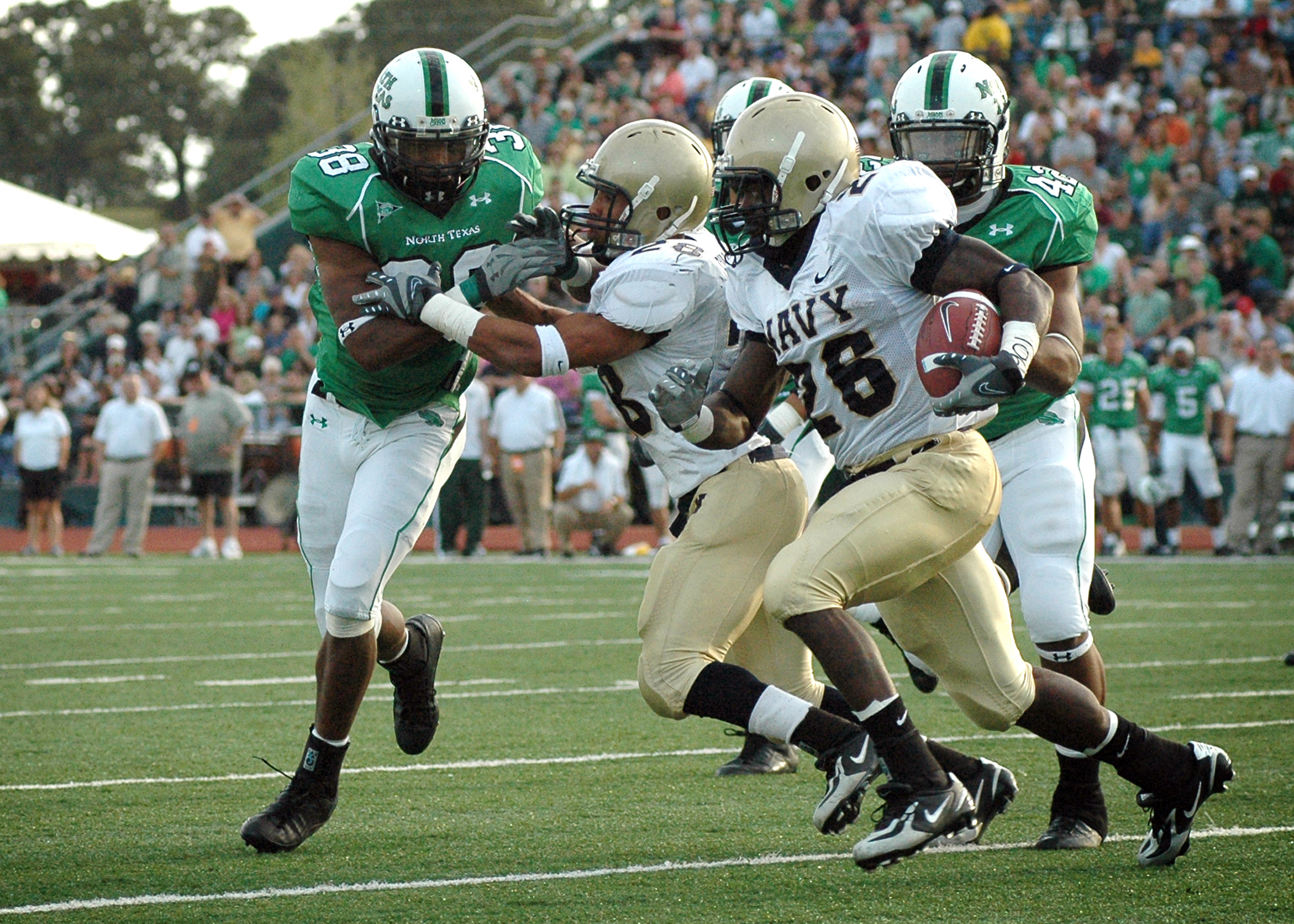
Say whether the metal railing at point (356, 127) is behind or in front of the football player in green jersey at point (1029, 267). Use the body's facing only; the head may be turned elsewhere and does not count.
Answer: behind

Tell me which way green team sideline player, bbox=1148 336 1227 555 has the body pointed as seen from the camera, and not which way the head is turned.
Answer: toward the camera

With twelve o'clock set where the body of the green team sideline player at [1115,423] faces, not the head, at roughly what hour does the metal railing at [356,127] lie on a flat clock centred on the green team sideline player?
The metal railing is roughly at 4 o'clock from the green team sideline player.

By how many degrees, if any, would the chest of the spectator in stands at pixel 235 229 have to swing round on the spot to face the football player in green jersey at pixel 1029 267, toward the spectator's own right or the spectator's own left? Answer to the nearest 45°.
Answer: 0° — they already face them

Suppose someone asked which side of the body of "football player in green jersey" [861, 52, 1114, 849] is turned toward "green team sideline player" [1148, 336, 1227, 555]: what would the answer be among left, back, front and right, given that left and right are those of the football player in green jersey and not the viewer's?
back

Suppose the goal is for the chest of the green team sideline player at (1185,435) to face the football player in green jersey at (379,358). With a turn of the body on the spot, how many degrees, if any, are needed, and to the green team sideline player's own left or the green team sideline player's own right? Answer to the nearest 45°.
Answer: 0° — they already face them

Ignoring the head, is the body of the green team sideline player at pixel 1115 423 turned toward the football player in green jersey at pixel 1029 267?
yes

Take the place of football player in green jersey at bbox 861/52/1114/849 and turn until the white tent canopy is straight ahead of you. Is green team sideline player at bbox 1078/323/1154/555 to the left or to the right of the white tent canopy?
right

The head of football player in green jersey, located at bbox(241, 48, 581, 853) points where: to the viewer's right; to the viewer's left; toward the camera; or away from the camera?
toward the camera

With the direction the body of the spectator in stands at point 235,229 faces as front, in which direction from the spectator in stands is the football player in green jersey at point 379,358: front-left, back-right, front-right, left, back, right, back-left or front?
front

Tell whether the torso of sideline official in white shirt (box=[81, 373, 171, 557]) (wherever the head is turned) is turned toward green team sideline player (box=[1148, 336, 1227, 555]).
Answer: no

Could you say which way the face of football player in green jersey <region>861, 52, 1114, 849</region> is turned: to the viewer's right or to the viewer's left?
to the viewer's left

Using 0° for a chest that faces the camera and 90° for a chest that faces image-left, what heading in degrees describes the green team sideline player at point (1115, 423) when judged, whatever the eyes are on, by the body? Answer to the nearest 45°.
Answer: approximately 0°

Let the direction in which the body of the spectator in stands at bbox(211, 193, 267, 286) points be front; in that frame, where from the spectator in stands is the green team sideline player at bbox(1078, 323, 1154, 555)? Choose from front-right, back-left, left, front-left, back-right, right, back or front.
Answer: front-left

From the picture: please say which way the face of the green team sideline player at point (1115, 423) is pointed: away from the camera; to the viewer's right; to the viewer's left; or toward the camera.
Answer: toward the camera

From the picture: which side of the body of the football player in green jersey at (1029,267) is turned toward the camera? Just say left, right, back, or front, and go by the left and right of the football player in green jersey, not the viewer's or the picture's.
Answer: front

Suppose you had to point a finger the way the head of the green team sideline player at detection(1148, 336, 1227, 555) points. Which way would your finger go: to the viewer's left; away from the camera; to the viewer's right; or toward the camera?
toward the camera
